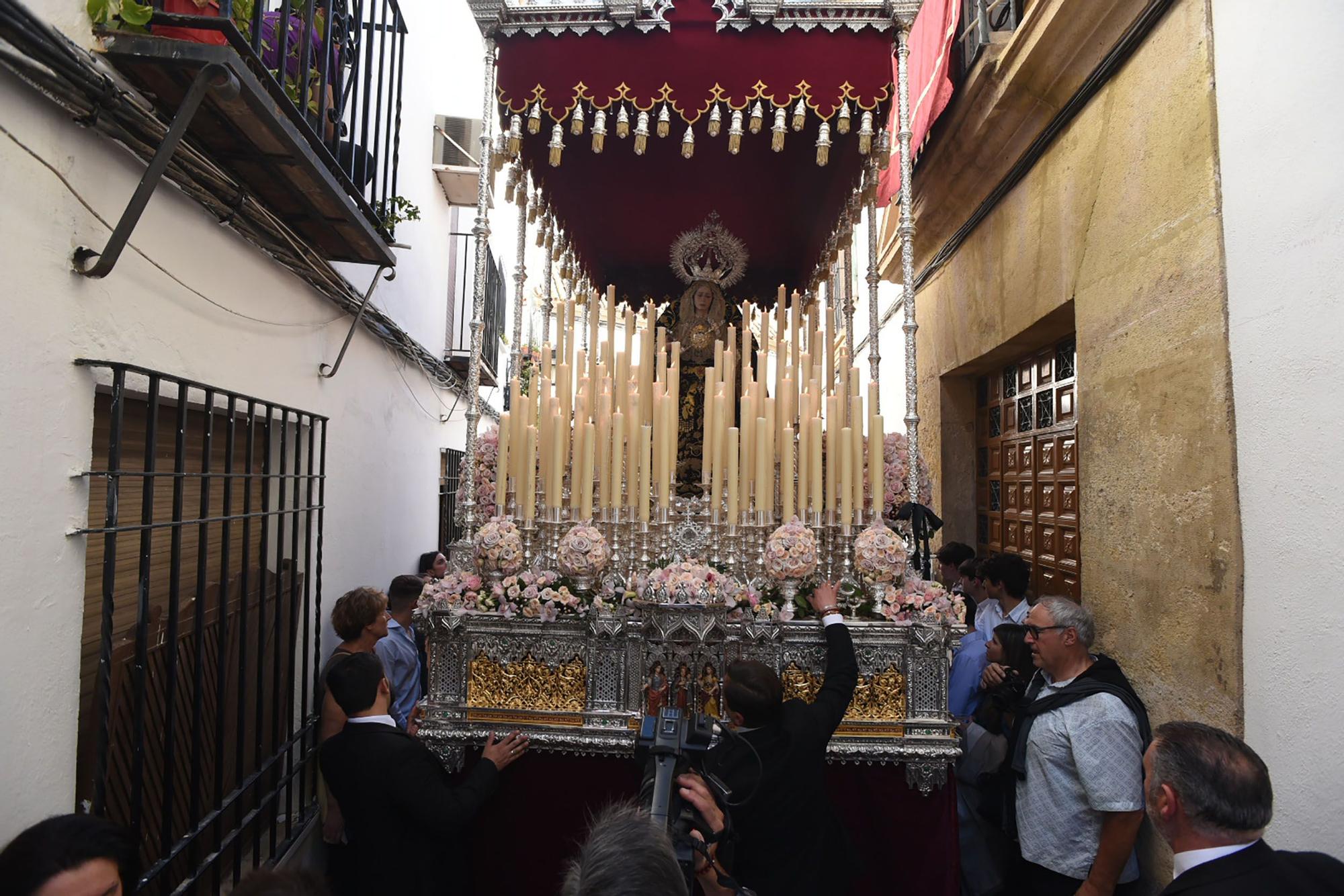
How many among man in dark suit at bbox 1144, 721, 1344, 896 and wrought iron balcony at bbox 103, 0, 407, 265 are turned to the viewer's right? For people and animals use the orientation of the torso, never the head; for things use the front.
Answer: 1

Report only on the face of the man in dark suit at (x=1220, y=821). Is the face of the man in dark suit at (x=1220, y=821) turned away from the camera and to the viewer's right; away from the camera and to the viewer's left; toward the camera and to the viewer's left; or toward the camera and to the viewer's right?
away from the camera and to the viewer's left

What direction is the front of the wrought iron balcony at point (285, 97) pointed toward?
to the viewer's right

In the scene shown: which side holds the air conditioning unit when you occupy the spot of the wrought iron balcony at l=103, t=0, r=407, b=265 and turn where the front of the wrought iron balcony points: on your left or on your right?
on your left

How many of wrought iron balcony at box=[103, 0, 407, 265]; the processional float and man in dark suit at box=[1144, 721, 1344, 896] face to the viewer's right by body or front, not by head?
1

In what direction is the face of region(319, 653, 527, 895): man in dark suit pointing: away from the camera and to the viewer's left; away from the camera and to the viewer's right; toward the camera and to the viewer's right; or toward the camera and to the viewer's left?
away from the camera and to the viewer's right

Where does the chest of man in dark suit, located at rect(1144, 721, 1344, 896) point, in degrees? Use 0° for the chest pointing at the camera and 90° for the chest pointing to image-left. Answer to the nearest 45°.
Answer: approximately 135°

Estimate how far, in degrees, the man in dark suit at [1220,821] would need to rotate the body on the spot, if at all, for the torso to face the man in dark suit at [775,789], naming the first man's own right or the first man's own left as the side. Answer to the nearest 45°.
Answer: approximately 45° to the first man's own left

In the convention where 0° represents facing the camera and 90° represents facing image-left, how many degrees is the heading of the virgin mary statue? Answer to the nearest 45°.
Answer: approximately 0°

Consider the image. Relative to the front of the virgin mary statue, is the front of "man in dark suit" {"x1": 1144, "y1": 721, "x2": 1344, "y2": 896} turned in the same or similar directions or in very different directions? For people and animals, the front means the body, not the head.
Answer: very different directions

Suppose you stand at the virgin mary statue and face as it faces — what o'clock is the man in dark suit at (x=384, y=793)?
The man in dark suit is roughly at 1 o'clock from the virgin mary statue.
